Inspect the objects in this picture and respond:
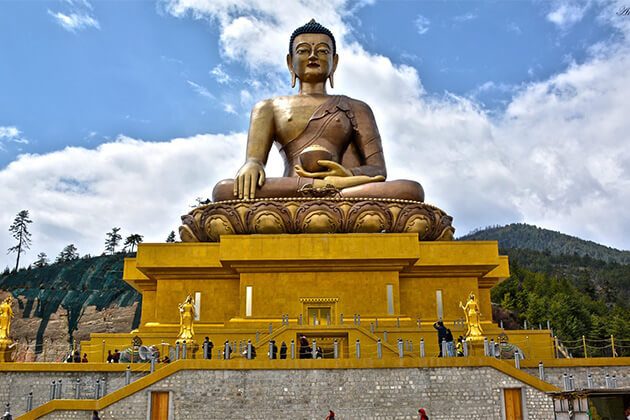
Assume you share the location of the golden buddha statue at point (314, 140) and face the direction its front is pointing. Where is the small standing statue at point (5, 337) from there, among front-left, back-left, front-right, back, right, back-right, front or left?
front-right

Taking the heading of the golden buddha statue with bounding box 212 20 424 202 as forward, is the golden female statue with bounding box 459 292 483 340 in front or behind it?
in front

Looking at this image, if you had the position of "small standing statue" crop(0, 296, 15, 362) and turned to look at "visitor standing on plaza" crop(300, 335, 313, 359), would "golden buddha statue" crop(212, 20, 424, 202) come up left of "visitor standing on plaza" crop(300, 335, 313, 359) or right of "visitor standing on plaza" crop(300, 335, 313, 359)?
left

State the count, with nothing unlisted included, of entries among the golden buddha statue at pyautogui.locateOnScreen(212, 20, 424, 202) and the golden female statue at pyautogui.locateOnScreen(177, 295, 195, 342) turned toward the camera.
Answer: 2

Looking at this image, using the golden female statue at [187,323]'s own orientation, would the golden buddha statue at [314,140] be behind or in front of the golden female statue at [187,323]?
behind

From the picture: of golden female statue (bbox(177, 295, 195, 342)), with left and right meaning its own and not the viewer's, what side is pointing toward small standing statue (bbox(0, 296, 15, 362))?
right

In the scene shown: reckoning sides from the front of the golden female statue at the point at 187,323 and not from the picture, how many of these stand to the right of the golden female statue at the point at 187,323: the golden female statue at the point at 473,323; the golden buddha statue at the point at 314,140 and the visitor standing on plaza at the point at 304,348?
0

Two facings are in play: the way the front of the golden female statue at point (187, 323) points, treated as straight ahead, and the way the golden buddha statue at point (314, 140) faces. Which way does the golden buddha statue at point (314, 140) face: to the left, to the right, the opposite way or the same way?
the same way

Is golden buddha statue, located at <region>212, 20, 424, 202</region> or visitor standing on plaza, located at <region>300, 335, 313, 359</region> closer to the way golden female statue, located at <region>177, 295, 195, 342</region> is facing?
the visitor standing on plaza

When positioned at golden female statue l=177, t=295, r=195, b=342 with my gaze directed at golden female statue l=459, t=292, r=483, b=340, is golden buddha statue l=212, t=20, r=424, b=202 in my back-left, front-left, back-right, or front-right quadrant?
front-left

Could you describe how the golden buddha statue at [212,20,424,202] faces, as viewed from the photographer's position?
facing the viewer

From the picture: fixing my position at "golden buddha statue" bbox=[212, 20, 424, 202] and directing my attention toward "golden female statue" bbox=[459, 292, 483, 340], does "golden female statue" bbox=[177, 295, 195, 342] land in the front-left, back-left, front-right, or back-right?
front-right

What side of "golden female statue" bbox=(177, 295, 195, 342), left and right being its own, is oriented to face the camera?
front

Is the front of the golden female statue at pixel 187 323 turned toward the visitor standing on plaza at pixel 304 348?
no

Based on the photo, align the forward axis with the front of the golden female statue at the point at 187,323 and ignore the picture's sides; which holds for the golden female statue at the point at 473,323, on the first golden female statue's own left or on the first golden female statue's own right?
on the first golden female statue's own left
